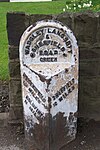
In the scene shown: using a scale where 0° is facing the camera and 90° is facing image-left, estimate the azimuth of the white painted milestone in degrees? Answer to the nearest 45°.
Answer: approximately 0°
